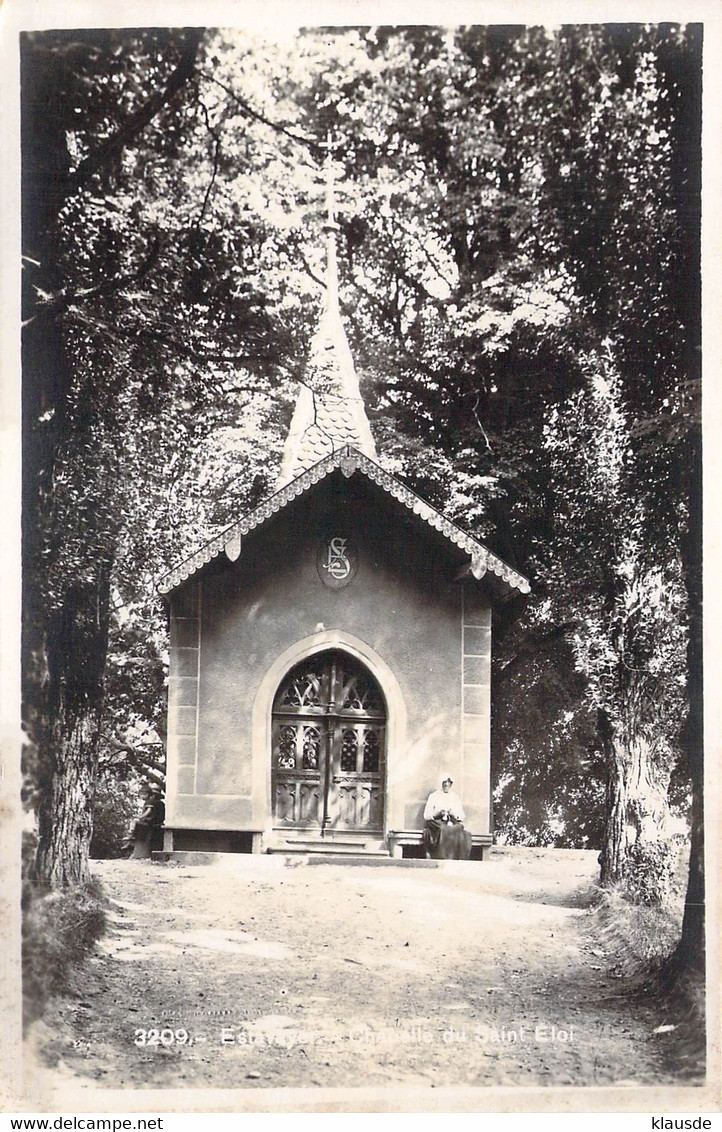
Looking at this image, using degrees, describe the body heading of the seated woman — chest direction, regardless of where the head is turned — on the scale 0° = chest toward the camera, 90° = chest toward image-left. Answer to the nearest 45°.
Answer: approximately 0°
